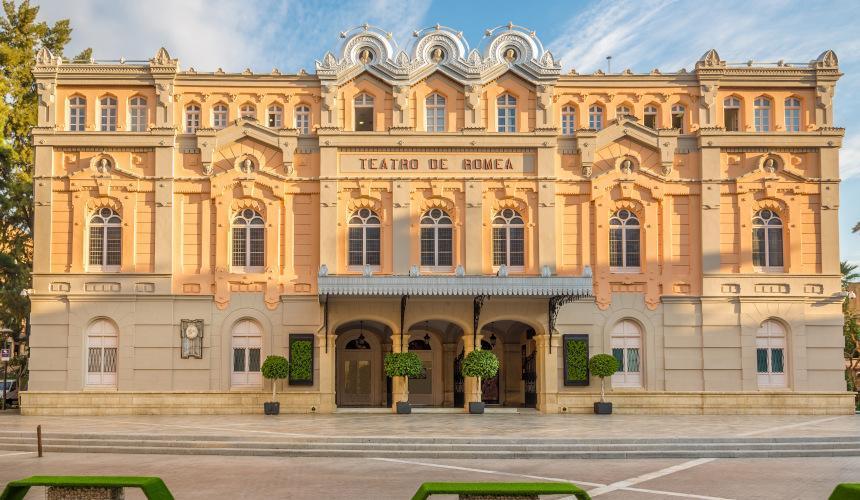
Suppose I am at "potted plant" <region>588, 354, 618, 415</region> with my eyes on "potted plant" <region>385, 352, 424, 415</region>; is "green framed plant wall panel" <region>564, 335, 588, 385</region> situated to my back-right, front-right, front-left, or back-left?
front-right

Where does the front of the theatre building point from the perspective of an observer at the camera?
facing the viewer

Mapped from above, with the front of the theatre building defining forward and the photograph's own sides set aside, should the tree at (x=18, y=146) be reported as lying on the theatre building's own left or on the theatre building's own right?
on the theatre building's own right
